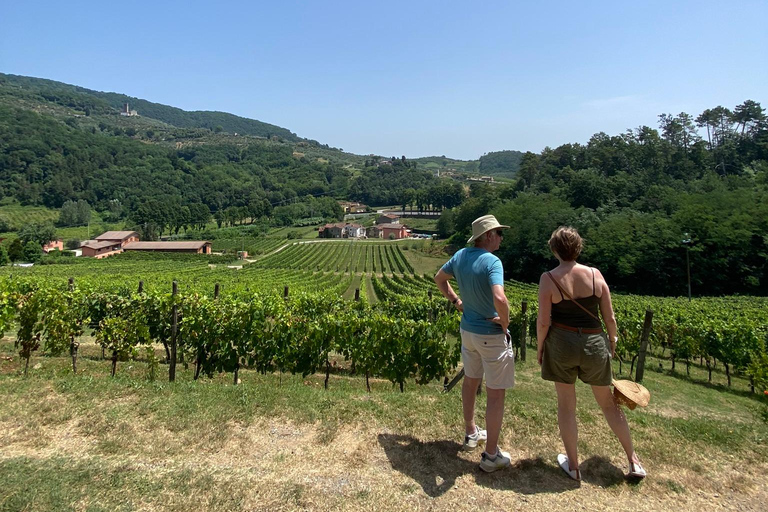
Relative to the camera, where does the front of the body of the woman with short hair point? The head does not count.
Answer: away from the camera

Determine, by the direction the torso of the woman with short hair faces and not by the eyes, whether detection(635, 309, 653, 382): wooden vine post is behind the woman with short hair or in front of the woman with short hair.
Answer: in front

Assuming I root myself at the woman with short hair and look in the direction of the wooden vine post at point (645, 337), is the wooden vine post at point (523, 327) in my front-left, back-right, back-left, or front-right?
front-left

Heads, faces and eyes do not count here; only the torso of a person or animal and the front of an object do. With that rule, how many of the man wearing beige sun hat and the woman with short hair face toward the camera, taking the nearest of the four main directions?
0

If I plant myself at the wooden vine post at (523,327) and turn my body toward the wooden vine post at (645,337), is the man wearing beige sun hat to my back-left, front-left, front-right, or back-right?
front-right

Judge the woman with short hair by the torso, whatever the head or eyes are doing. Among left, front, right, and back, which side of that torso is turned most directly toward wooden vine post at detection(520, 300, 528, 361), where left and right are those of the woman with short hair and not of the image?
front

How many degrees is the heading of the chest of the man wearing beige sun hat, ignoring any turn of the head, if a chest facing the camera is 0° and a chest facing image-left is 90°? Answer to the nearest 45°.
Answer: approximately 225°
